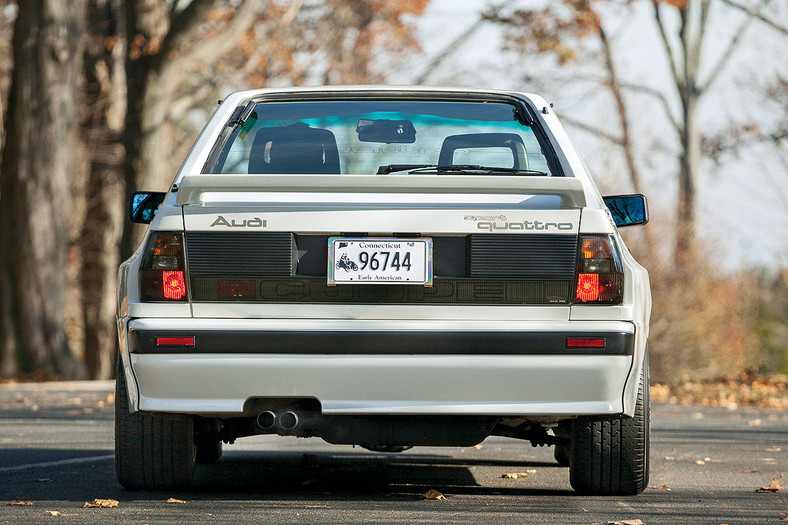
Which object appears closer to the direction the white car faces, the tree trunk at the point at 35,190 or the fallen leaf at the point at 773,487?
the tree trunk

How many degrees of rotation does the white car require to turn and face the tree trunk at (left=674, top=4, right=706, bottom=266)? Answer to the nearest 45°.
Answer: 0° — it already faces it

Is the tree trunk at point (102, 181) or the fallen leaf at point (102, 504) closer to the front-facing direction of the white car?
the tree trunk

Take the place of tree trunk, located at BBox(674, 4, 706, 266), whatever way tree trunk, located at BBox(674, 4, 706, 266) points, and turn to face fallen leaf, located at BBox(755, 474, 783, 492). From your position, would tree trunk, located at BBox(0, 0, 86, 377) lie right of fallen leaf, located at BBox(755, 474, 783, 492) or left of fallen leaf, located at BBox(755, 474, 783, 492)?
right

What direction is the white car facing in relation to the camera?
away from the camera

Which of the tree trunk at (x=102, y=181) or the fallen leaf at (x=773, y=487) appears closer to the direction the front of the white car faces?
the tree trunk

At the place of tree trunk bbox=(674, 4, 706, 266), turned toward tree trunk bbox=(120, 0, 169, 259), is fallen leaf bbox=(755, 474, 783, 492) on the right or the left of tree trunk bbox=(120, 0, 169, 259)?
left

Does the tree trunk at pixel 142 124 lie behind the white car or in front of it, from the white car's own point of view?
in front
